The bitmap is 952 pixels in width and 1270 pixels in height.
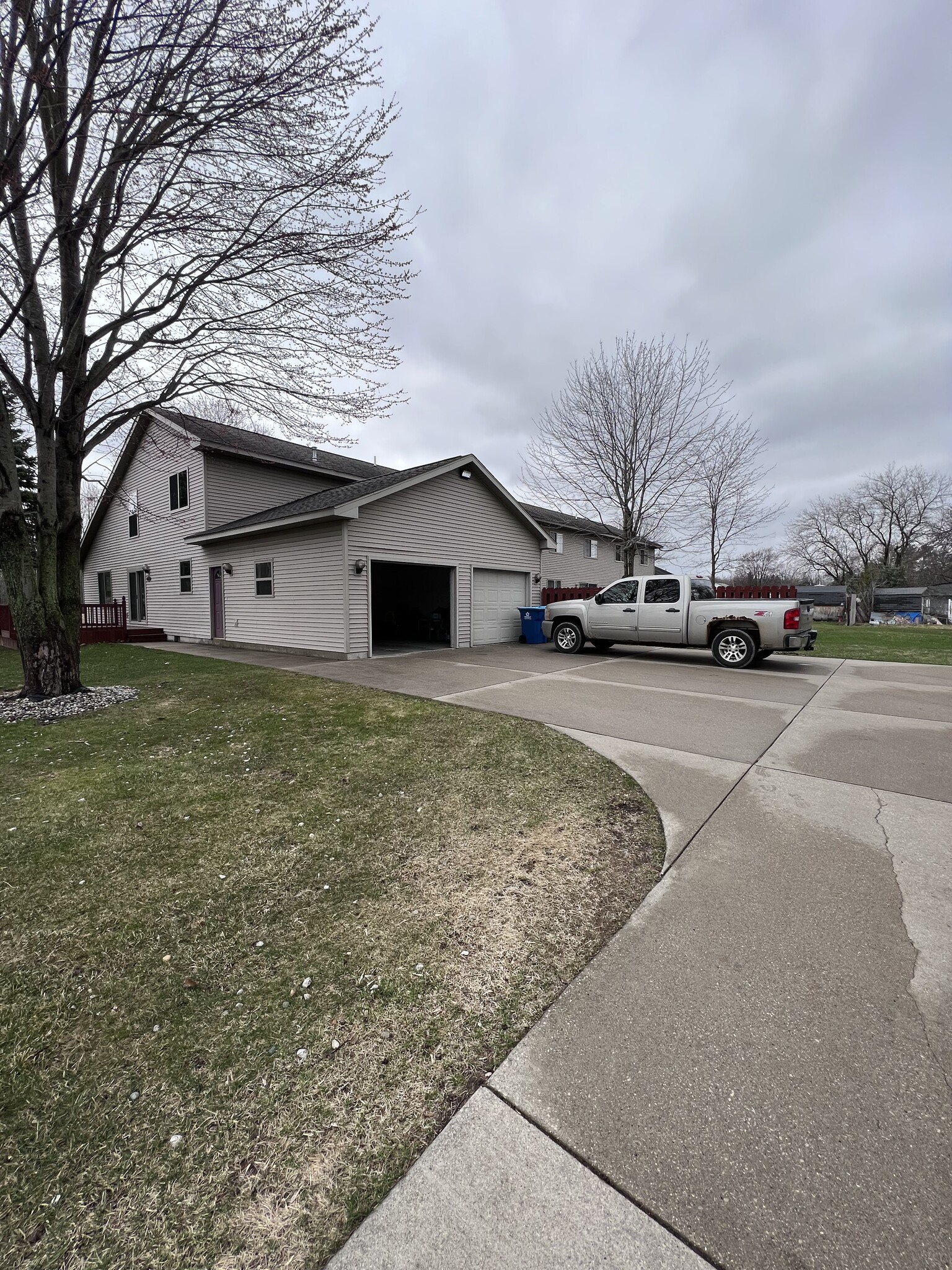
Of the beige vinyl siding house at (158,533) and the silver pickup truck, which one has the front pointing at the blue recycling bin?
the silver pickup truck

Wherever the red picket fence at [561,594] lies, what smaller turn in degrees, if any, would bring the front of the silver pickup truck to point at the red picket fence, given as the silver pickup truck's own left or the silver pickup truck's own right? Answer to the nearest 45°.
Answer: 0° — it already faces it

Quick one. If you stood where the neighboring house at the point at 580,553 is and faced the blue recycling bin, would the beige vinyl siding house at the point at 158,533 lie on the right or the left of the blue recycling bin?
right

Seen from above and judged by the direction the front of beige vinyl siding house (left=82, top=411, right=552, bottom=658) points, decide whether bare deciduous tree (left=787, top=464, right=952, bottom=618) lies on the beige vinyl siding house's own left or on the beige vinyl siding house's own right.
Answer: on the beige vinyl siding house's own left

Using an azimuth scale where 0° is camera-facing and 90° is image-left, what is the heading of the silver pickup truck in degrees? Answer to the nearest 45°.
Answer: approximately 135°

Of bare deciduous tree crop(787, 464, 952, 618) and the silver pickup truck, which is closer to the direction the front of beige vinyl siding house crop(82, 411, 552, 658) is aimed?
the silver pickup truck

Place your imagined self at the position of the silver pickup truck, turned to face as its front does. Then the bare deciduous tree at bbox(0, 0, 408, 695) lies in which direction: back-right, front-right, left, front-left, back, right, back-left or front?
left

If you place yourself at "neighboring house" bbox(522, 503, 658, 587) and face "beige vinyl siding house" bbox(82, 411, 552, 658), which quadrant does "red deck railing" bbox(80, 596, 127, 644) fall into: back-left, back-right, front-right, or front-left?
front-right

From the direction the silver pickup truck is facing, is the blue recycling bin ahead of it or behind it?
ahead

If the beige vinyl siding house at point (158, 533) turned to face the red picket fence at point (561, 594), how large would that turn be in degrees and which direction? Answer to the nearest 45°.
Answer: approximately 90° to its left
